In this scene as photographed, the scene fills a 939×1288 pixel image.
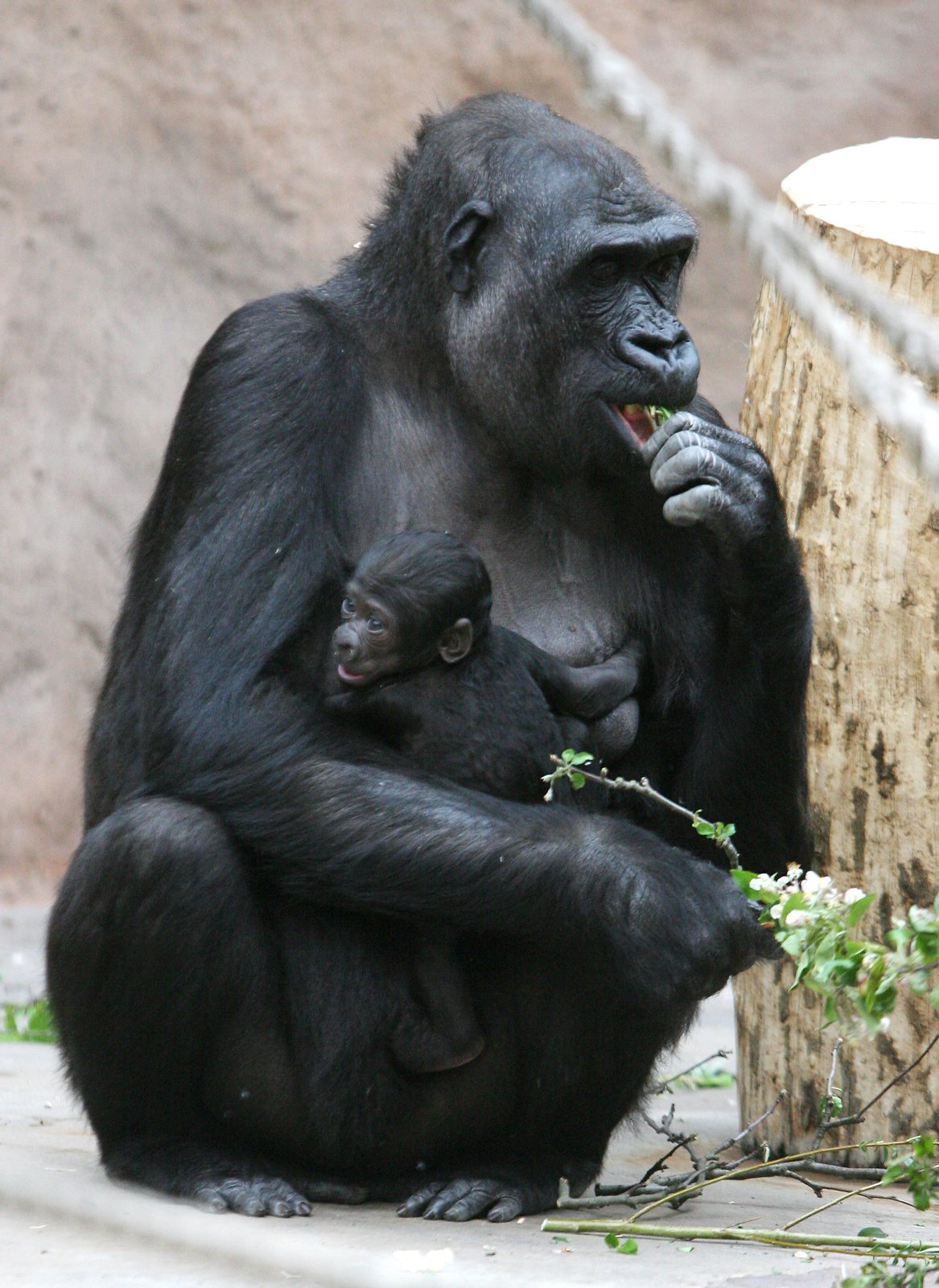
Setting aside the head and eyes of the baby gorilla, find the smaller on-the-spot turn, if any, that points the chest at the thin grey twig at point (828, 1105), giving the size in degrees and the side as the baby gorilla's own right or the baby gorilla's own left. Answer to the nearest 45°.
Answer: approximately 135° to the baby gorilla's own right

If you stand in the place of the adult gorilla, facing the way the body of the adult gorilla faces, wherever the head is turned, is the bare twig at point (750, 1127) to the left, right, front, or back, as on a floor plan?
left

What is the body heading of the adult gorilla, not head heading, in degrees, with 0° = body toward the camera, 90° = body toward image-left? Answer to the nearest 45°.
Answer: approximately 315°
